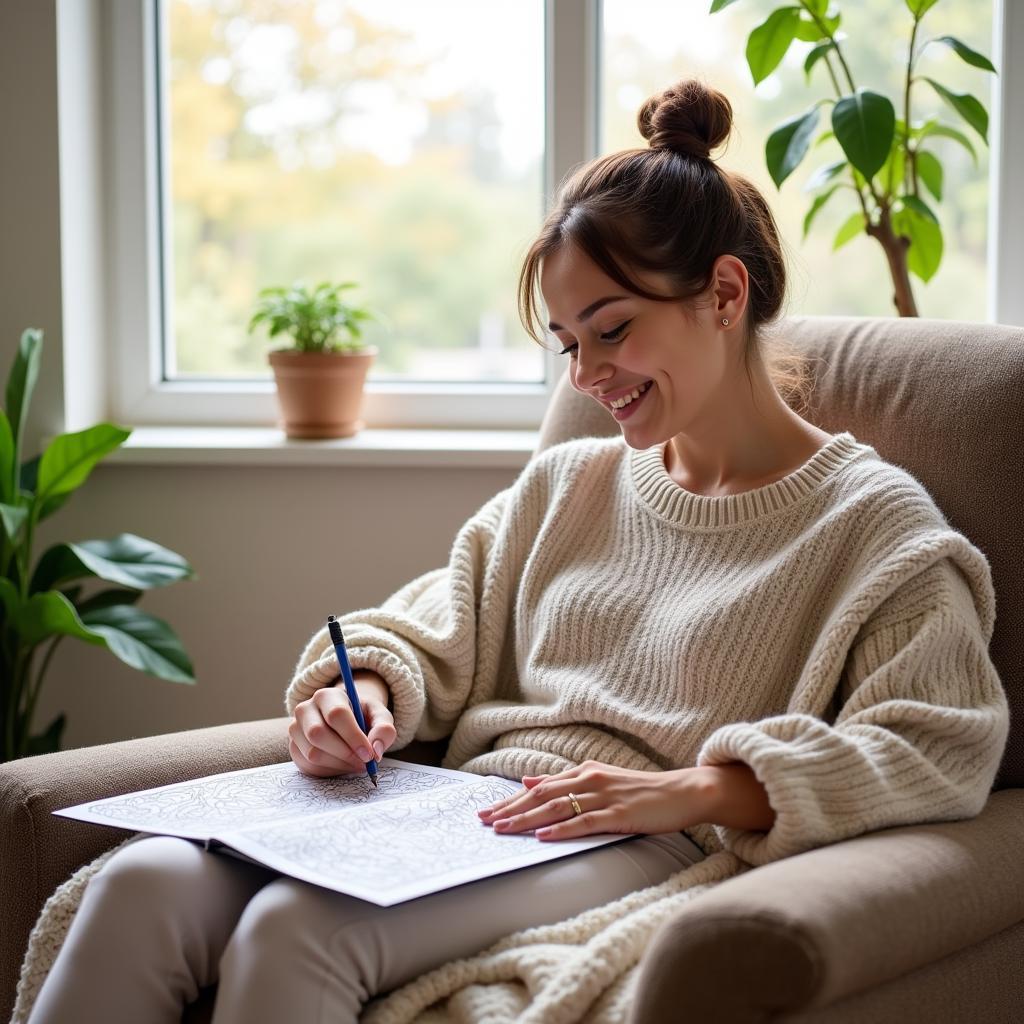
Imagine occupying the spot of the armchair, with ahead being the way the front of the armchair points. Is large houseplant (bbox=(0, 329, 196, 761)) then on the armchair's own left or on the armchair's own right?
on the armchair's own right

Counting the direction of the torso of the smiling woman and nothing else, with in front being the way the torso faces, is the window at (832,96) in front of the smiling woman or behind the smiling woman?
behind

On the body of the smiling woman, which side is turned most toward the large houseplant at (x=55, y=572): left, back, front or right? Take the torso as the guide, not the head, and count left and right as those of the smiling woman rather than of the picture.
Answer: right

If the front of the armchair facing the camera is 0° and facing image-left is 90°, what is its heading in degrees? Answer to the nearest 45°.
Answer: approximately 45°

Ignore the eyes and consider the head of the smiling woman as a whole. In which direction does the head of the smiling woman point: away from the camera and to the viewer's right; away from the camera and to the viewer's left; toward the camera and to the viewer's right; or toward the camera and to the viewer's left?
toward the camera and to the viewer's left
